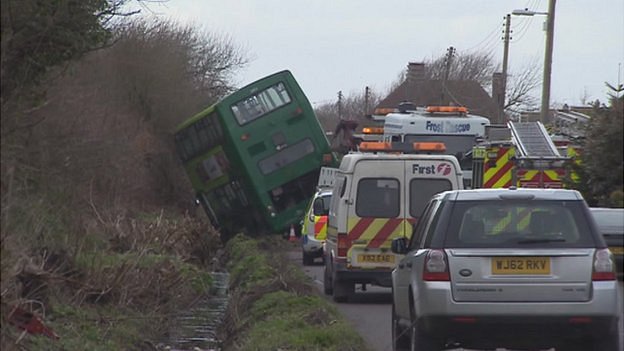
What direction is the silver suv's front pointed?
away from the camera

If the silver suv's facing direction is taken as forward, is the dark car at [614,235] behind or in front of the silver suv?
in front

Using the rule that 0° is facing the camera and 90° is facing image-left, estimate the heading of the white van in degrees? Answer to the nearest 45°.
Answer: approximately 180°

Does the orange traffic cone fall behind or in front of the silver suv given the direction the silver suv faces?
in front

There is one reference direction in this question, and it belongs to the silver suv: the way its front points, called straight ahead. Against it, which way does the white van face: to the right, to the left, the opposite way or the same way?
the same way

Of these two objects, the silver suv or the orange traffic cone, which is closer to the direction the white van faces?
the orange traffic cone

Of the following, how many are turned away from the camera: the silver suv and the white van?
2

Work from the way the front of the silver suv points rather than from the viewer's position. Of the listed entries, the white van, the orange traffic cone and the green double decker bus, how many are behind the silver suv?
0

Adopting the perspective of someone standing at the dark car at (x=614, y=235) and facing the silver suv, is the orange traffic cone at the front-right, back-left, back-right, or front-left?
back-right

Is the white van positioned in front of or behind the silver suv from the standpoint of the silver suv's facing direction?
in front

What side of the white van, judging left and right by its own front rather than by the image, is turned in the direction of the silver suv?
back

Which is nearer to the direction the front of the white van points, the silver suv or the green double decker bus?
the green double decker bus
